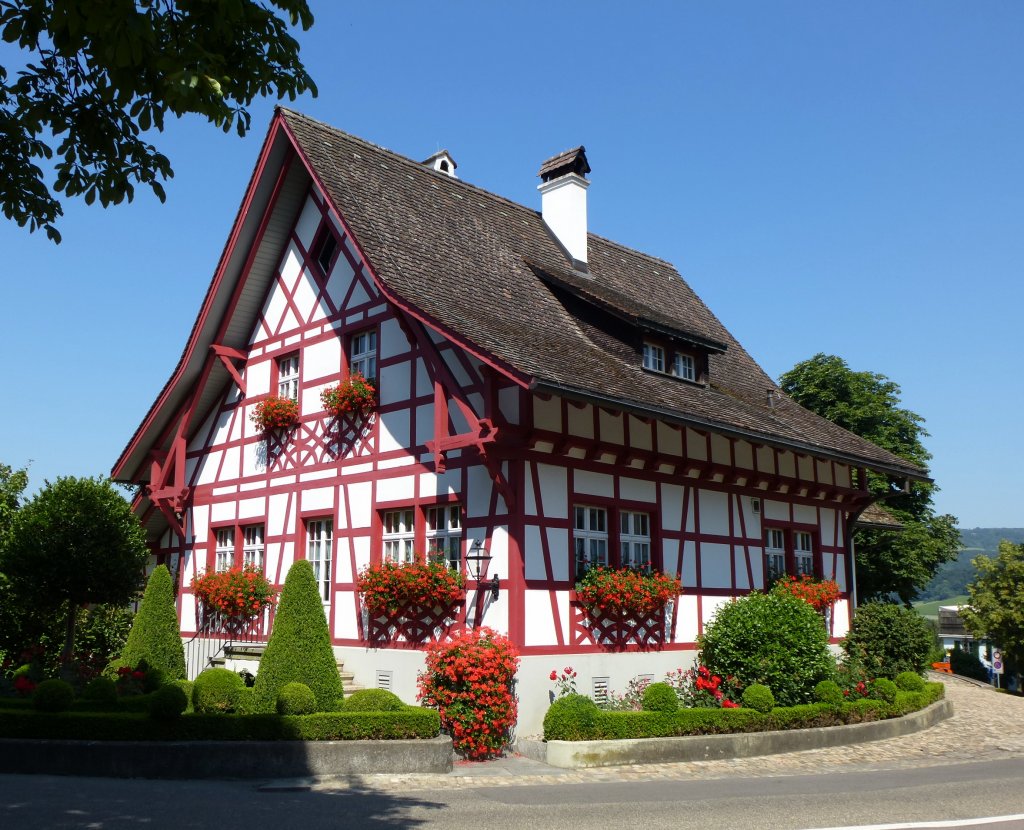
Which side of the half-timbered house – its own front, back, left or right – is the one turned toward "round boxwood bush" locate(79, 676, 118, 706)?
front

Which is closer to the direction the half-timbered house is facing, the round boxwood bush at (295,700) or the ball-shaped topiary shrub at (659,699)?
the round boxwood bush

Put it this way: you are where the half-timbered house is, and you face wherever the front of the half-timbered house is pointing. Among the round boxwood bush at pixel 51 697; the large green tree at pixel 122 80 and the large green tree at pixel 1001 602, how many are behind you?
1

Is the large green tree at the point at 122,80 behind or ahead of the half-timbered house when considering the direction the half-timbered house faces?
ahead

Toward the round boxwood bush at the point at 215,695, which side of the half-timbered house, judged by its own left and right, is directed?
front

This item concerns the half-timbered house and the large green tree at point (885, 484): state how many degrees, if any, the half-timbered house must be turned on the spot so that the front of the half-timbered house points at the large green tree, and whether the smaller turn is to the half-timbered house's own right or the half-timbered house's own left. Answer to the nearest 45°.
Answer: approximately 180°

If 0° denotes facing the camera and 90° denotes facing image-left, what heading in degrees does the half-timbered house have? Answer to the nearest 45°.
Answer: approximately 45°

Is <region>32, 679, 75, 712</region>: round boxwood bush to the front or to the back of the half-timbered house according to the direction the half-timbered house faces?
to the front

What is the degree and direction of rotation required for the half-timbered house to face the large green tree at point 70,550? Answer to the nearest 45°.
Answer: approximately 45° to its right
